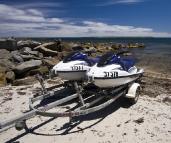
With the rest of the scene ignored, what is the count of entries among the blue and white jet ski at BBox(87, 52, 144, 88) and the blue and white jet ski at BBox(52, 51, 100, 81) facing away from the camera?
0

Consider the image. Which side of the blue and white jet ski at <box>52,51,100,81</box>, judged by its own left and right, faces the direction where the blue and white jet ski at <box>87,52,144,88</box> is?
left

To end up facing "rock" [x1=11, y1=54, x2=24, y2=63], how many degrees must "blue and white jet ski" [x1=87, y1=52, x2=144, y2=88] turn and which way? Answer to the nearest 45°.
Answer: approximately 90° to its right
